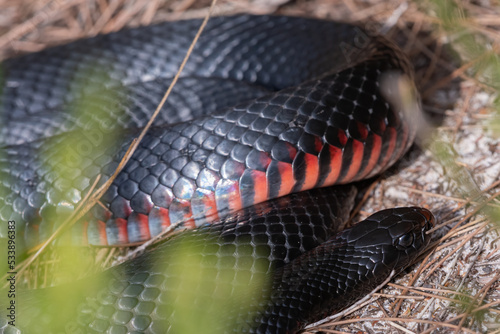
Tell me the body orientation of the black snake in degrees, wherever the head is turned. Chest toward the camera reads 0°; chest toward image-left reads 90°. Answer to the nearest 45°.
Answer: approximately 270°
